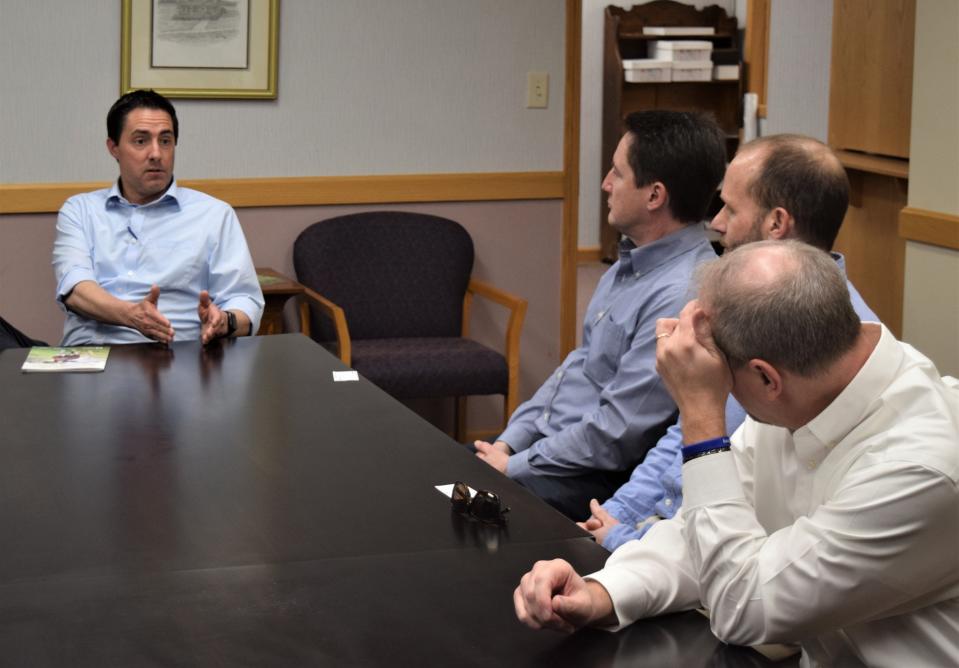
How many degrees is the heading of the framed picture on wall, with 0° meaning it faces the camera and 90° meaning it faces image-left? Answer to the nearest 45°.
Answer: approximately 0°

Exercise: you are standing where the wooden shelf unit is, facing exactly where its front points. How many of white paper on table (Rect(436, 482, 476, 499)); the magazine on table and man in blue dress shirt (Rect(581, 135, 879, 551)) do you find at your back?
0

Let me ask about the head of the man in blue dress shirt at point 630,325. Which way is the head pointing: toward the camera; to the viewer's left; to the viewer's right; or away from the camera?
to the viewer's left

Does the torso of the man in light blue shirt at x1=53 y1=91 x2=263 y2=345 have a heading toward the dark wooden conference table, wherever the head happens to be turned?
yes

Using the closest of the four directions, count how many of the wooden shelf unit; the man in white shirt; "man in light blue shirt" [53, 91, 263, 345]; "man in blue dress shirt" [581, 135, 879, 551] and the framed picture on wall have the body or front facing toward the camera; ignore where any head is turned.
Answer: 3

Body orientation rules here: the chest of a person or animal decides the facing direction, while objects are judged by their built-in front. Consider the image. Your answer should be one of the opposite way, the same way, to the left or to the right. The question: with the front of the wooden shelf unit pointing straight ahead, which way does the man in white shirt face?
to the right

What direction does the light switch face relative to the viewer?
toward the camera

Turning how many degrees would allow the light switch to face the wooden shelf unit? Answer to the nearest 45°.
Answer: approximately 180°

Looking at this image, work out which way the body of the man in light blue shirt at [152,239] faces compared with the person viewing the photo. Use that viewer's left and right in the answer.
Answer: facing the viewer

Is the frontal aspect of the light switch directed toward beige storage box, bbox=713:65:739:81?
no

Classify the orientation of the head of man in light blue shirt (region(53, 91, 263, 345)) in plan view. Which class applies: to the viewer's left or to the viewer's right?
to the viewer's right

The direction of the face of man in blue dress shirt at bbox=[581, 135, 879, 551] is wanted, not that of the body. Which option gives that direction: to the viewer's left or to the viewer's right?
to the viewer's left

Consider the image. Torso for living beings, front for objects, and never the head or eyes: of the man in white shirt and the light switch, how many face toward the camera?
1

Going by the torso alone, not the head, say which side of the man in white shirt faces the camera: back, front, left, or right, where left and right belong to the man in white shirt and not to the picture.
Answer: left

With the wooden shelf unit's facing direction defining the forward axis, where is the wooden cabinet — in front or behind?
in front

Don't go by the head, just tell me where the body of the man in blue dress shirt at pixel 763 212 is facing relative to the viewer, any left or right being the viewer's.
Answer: facing to the left of the viewer

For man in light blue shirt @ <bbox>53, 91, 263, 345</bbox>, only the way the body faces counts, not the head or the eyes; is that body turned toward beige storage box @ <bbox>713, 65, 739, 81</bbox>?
no
